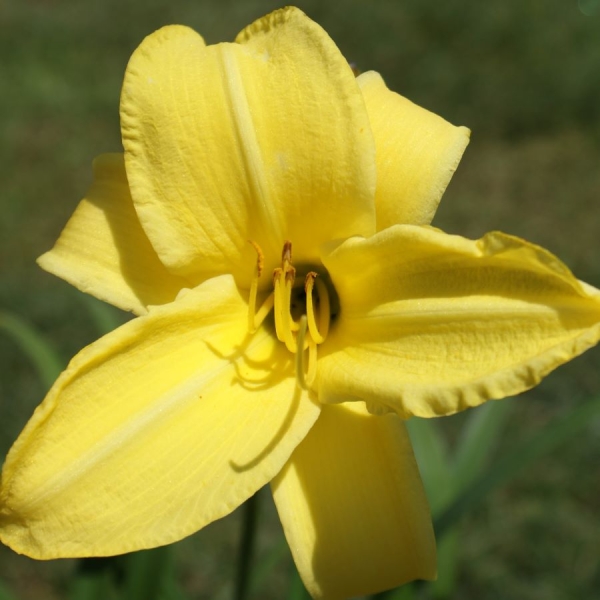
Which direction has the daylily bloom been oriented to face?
toward the camera

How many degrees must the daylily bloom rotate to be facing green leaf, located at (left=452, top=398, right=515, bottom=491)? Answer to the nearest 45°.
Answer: approximately 135° to its left
